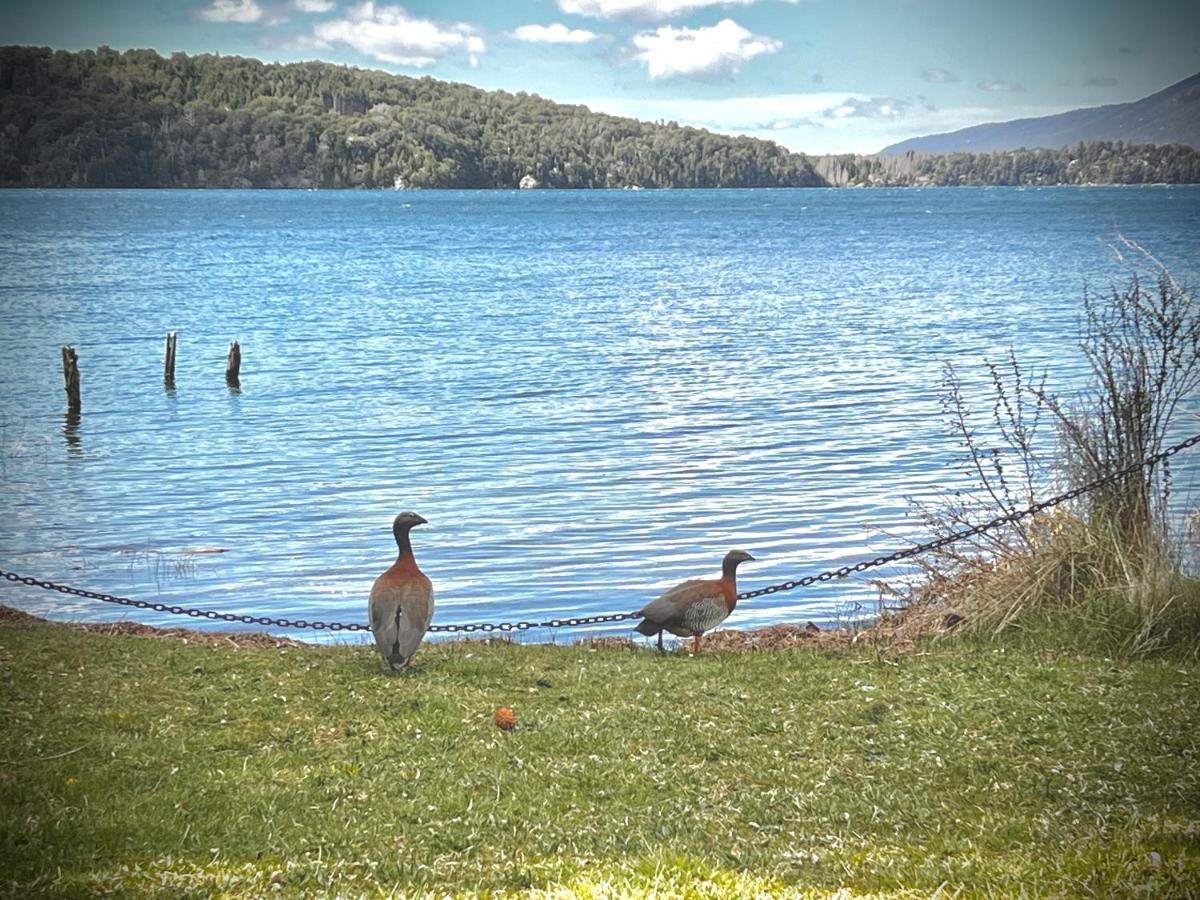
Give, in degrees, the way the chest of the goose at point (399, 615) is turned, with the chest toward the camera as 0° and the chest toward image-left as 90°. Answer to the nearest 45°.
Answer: approximately 180°

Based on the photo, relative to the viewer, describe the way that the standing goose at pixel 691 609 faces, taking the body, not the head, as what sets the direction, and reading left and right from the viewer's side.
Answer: facing to the right of the viewer

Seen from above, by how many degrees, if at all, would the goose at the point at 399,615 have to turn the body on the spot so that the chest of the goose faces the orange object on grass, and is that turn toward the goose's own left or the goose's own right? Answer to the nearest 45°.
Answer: approximately 135° to the goose's own right

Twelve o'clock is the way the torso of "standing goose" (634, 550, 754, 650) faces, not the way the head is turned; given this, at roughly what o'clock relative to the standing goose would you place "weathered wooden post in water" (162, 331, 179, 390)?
The weathered wooden post in water is roughly at 8 o'clock from the standing goose.

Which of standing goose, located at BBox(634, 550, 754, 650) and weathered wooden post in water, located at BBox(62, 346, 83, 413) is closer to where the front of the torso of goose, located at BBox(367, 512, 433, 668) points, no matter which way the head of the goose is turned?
the weathered wooden post in water

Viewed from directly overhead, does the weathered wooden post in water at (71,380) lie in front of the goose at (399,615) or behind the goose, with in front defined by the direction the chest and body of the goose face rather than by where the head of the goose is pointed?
in front

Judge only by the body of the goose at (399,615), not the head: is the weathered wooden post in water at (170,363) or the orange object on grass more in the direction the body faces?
the weathered wooden post in water

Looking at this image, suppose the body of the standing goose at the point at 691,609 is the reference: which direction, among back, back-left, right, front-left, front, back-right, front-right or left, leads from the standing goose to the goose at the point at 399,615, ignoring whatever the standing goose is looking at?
back-right

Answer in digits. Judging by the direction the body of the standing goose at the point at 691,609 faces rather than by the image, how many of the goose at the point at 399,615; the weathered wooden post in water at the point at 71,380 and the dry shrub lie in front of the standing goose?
1

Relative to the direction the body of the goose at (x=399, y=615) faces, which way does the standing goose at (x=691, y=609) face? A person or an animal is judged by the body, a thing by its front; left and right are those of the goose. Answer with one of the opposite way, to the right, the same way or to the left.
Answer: to the right

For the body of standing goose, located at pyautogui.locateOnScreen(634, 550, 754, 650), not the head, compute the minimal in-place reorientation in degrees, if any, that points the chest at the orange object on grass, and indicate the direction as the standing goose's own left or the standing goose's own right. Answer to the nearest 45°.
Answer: approximately 135° to the standing goose's own right

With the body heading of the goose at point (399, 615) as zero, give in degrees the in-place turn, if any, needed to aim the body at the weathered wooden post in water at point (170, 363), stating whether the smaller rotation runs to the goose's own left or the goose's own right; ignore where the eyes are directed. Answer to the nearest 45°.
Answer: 0° — it already faces it

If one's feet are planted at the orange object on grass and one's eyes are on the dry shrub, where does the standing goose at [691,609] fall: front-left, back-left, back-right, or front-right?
front-left

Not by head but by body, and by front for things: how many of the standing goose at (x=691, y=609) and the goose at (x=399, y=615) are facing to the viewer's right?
1

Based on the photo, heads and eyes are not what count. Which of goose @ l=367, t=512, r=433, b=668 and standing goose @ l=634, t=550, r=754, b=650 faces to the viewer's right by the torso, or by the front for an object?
the standing goose

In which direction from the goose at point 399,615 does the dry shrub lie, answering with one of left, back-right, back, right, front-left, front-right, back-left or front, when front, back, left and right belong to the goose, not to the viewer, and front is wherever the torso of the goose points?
right

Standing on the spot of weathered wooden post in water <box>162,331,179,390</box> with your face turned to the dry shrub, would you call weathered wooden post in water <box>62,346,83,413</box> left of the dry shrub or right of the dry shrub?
right
